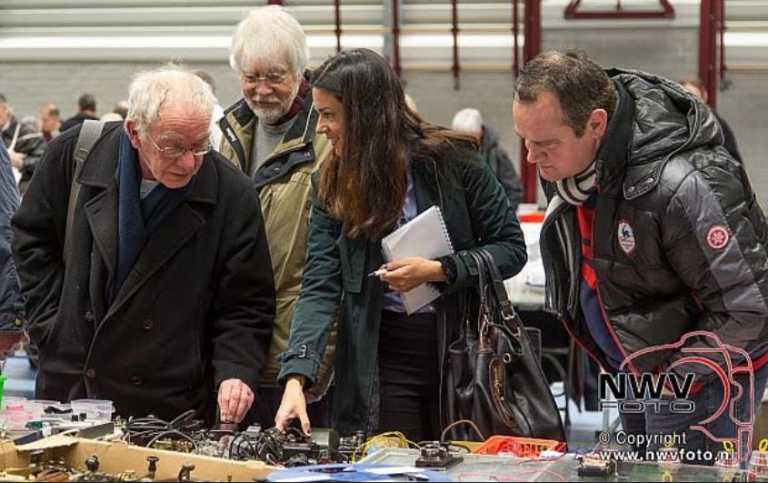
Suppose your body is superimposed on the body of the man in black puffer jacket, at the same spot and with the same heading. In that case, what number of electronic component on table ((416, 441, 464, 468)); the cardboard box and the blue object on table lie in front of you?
3

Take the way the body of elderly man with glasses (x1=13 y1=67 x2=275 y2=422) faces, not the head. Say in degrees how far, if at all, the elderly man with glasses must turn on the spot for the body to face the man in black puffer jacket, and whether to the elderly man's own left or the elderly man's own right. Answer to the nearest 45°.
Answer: approximately 45° to the elderly man's own left

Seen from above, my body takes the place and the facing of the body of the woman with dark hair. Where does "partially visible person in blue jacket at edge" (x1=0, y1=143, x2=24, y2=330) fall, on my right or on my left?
on my right

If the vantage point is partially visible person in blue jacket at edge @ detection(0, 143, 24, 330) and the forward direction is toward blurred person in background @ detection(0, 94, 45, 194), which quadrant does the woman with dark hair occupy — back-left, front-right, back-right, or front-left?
back-right

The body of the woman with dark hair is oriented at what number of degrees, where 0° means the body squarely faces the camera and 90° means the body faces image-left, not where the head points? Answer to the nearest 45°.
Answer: approximately 45°

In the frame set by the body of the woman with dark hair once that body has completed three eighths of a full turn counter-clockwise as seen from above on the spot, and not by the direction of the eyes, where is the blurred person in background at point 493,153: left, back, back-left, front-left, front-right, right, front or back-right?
left

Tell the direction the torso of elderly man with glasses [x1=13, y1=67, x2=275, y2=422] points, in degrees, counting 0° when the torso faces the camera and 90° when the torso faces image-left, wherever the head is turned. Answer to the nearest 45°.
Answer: approximately 0°

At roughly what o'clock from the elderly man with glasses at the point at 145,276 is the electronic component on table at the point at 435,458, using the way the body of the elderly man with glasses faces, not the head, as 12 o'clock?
The electronic component on table is roughly at 11 o'clock from the elderly man with glasses.

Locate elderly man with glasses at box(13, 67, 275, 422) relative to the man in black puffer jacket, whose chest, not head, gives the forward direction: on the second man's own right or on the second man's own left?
on the second man's own right
